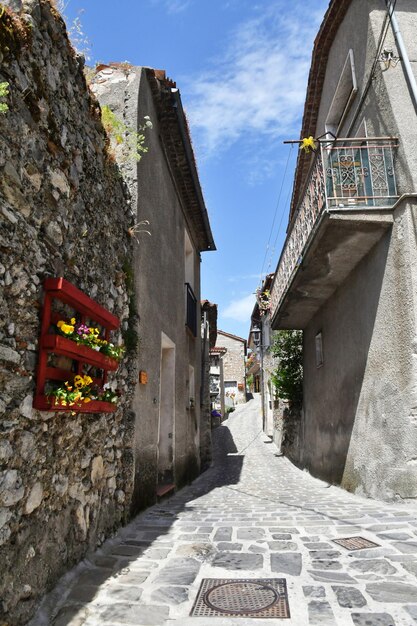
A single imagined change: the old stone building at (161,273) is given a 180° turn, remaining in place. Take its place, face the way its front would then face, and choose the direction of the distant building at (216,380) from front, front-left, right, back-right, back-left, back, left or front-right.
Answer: right

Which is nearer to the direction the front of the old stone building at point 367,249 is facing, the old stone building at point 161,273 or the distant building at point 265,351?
the old stone building

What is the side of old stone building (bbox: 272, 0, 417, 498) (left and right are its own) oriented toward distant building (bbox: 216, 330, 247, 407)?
right

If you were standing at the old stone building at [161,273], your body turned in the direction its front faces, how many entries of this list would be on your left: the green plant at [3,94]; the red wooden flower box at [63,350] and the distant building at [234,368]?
1

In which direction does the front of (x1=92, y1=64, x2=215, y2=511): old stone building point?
to the viewer's right

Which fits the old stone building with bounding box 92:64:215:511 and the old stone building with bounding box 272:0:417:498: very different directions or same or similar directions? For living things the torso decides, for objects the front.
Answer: very different directions

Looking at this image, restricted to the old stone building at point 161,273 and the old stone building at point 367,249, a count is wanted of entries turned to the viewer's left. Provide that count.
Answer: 1

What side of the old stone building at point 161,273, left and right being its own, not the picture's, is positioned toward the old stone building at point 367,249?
front

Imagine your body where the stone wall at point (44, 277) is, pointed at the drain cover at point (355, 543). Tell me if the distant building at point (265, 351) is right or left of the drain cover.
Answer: left

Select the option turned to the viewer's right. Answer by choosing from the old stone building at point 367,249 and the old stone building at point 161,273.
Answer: the old stone building at point 161,273

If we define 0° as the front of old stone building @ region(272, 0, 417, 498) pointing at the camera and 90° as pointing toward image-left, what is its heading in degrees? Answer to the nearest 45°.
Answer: approximately 90°

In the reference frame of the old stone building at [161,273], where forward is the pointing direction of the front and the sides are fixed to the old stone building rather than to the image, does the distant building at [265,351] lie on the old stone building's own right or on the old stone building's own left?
on the old stone building's own left
